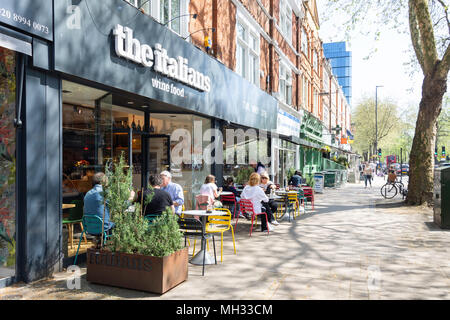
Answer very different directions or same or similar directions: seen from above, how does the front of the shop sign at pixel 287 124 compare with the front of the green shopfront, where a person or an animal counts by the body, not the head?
same or similar directions

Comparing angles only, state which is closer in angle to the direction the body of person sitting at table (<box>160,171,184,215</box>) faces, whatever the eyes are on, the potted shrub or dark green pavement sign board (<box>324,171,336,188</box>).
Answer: the potted shrub

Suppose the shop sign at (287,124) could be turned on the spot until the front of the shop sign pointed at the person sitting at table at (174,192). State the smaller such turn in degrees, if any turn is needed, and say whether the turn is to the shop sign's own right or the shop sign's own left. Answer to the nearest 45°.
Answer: approximately 45° to the shop sign's own right

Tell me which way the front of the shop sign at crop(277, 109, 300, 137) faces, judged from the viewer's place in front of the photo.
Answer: facing the viewer and to the right of the viewer

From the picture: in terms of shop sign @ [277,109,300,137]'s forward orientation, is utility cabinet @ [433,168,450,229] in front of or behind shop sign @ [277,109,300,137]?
in front

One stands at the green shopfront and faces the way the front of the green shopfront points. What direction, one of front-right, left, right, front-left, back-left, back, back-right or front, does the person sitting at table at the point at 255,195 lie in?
front-right

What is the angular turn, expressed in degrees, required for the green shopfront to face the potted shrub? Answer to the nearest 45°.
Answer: approximately 45° to its right

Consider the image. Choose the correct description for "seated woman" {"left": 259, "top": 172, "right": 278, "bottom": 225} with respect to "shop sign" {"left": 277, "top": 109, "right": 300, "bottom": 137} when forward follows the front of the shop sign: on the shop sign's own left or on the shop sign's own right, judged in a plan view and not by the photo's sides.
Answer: on the shop sign's own right
